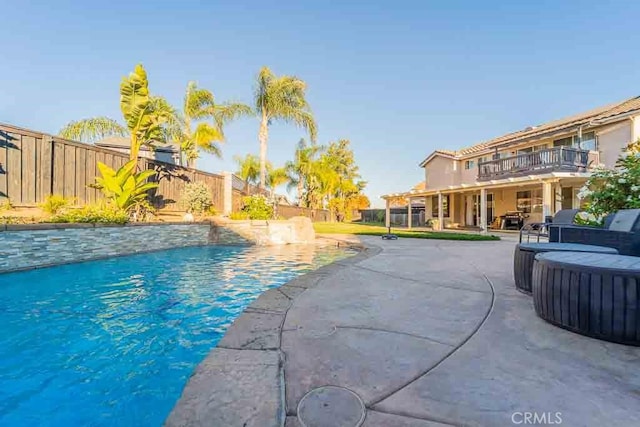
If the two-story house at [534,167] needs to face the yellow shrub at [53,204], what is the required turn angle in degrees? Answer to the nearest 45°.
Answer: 0° — it already faces it

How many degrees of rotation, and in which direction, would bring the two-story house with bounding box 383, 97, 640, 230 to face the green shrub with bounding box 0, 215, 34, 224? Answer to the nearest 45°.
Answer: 0° — it already faces it

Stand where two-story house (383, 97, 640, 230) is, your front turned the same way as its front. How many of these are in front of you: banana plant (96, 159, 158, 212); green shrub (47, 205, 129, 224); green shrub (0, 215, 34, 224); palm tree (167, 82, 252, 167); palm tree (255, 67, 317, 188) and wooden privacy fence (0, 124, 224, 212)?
6

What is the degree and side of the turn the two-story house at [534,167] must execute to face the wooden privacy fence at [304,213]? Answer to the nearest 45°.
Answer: approximately 45° to its right

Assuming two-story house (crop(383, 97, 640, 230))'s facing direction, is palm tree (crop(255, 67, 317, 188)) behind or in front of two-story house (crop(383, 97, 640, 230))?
in front

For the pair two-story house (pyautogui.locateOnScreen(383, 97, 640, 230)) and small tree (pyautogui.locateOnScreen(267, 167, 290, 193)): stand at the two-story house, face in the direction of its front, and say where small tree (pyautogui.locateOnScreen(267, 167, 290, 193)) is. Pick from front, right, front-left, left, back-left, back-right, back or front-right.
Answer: front-right

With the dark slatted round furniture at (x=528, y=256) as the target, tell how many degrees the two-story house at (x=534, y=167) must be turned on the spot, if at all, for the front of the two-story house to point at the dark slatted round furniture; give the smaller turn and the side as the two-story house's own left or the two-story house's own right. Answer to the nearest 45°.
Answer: approximately 45° to the two-story house's own left

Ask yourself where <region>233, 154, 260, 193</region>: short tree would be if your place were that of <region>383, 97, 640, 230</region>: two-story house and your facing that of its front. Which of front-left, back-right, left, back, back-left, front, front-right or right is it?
front-right

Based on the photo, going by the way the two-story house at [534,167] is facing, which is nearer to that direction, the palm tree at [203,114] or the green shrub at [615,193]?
the palm tree

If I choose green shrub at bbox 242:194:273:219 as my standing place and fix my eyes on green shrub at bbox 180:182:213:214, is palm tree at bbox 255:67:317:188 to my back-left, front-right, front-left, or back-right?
back-right

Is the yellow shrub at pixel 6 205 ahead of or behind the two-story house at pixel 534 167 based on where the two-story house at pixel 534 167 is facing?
ahead

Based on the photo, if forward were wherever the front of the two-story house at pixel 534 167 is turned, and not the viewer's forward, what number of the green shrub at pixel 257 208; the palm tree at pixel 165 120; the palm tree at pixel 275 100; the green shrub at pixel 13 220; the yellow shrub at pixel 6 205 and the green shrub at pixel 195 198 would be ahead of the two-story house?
6
